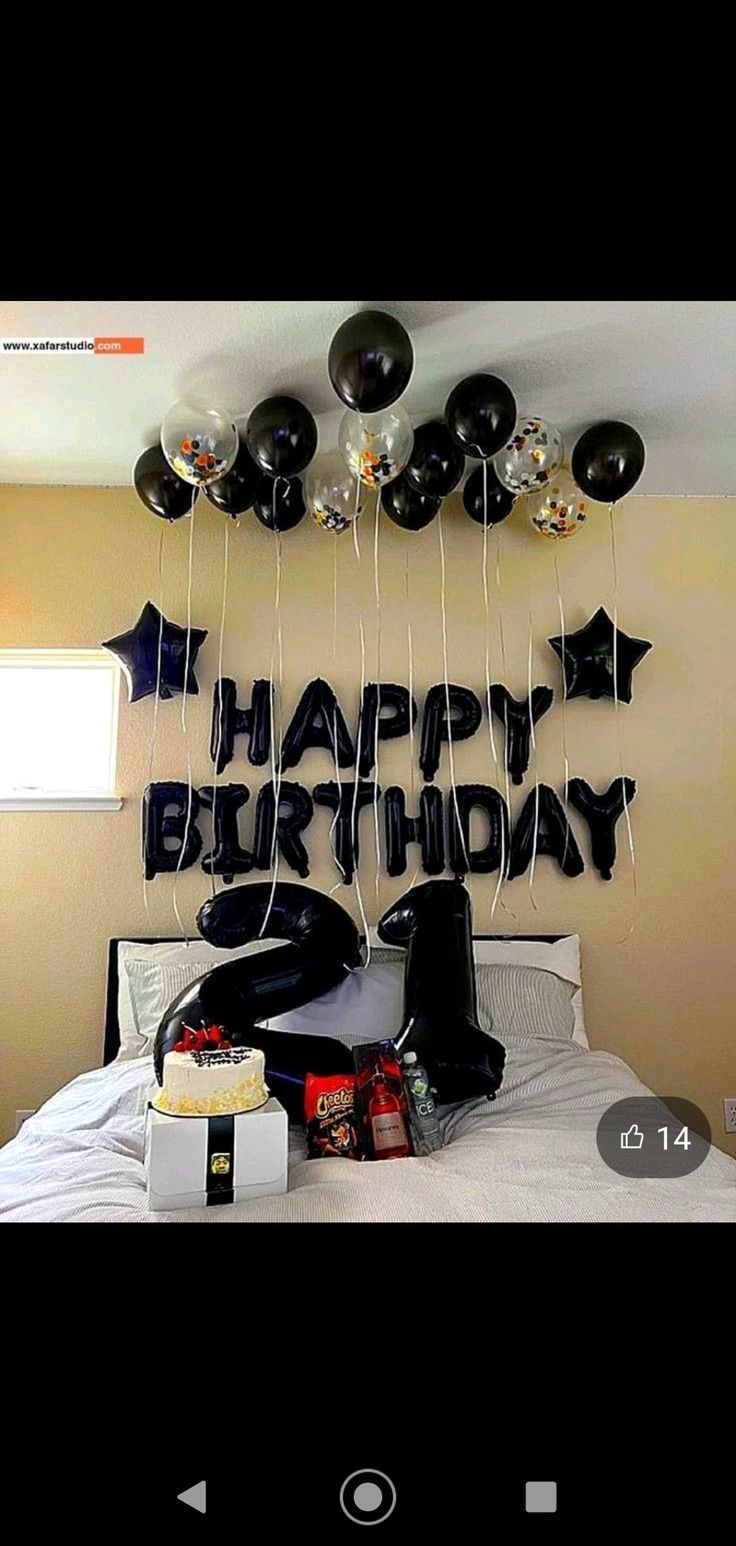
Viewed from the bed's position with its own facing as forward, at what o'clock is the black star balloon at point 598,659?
The black star balloon is roughly at 7 o'clock from the bed.

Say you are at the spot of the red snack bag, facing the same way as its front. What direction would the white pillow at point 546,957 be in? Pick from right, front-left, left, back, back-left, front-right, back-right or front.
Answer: back-left

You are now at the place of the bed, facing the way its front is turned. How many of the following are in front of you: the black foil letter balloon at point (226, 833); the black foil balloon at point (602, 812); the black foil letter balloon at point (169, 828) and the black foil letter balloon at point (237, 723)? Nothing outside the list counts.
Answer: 0

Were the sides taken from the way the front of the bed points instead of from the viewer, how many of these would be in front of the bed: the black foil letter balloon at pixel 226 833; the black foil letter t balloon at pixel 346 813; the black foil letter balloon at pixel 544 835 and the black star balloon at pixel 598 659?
0

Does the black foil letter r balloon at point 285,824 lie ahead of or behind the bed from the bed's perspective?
behind

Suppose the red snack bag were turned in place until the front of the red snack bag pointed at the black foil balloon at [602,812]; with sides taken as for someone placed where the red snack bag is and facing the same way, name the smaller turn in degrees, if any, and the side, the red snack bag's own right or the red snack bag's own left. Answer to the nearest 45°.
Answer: approximately 135° to the red snack bag's own left

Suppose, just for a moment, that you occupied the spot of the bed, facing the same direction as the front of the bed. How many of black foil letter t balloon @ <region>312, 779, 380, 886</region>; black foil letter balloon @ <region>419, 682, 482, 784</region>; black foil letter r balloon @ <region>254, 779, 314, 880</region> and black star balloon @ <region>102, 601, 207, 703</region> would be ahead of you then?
0

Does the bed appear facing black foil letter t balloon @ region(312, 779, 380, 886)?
no

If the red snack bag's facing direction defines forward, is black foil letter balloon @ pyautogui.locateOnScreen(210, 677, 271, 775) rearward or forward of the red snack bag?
rearward

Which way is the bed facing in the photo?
toward the camera
